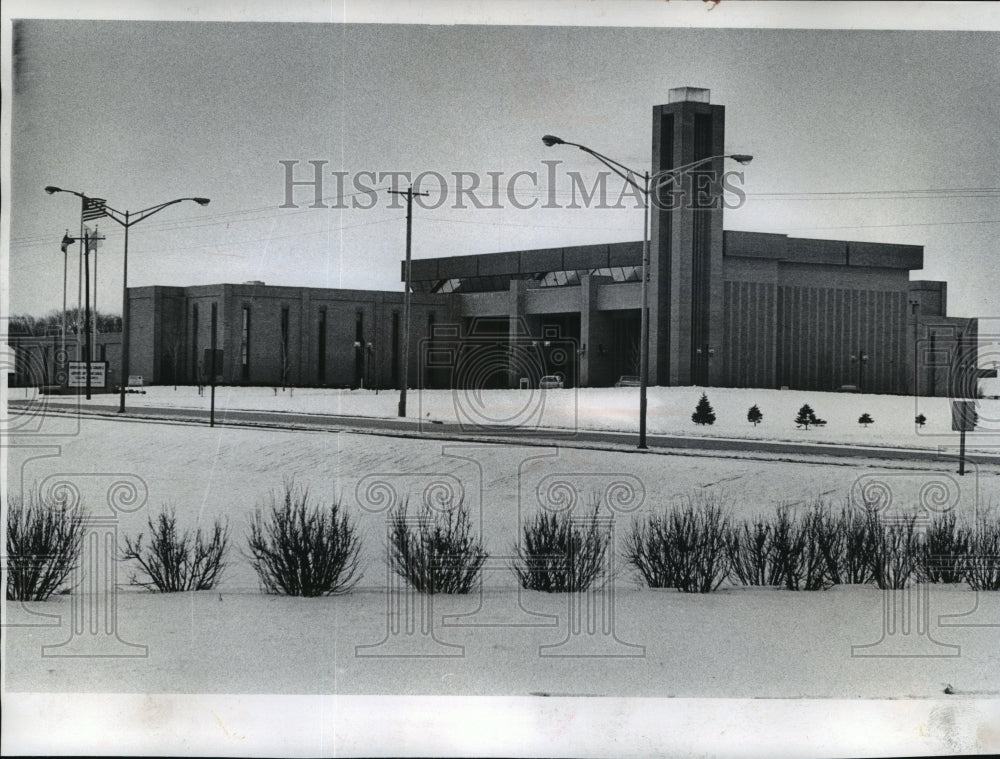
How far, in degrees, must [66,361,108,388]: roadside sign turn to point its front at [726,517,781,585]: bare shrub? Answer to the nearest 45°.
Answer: approximately 45° to its left

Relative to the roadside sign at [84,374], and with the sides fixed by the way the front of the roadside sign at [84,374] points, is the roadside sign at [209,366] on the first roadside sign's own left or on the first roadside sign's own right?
on the first roadside sign's own left

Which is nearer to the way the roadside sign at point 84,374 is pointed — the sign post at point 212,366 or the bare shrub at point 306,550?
the bare shrub

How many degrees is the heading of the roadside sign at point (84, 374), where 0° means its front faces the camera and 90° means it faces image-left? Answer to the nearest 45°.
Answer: approximately 0°
